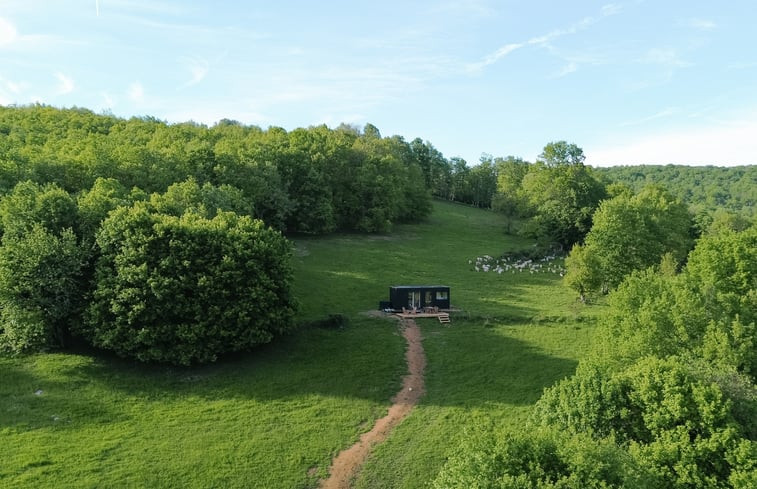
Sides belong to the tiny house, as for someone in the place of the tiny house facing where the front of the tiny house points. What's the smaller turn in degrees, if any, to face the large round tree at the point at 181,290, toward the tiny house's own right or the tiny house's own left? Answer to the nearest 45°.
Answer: approximately 45° to the tiny house's own right

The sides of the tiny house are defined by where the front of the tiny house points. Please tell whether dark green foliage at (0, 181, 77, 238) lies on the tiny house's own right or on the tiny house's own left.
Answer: on the tiny house's own right

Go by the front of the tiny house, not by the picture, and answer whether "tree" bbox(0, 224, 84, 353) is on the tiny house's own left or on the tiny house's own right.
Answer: on the tiny house's own right

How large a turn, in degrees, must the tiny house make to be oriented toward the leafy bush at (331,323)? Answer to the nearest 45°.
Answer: approximately 45° to its right

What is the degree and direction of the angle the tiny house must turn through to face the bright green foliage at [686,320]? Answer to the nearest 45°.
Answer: approximately 45° to its left

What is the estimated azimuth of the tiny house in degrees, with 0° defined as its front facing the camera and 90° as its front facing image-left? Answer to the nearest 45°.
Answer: approximately 0°
